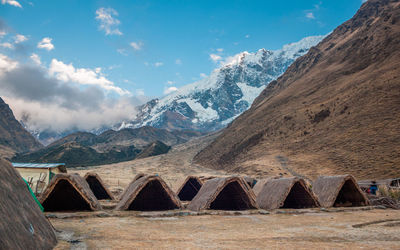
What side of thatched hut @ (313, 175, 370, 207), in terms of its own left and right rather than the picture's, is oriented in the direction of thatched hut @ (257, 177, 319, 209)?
right

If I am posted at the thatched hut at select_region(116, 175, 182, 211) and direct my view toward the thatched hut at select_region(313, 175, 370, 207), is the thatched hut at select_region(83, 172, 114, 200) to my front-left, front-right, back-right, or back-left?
back-left

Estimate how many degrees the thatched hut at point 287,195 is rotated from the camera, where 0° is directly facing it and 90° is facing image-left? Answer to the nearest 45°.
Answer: approximately 315°

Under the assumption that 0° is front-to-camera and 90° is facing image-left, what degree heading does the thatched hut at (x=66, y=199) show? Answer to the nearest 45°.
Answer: approximately 0°

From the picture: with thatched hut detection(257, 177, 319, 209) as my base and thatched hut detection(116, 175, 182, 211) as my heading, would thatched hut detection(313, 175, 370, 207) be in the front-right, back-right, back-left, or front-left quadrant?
back-right

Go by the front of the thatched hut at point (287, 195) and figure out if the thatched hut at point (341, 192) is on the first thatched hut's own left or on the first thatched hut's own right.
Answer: on the first thatched hut's own left

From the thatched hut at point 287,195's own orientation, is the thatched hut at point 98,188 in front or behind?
behind

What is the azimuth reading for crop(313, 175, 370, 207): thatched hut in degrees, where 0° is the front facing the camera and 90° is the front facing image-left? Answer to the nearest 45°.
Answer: approximately 315°

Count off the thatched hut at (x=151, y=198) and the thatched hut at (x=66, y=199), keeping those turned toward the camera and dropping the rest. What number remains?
2
